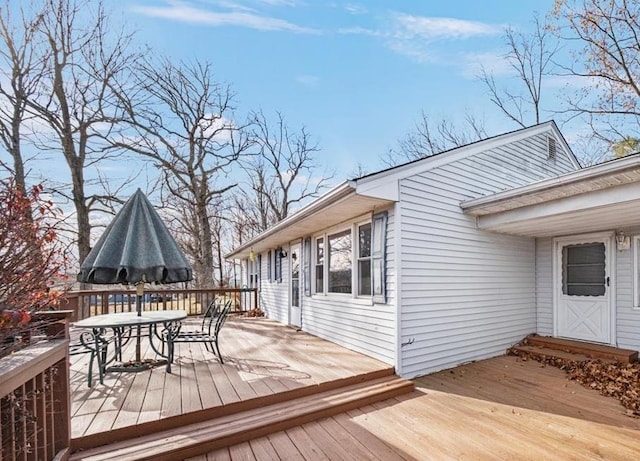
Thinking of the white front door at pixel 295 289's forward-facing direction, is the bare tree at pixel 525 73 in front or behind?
behind

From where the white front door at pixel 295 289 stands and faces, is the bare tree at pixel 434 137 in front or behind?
behind

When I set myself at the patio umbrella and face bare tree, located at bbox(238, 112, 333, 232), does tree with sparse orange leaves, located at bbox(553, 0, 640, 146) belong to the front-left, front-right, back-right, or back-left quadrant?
front-right

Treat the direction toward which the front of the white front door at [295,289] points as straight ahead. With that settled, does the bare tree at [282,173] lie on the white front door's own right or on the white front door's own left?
on the white front door's own right

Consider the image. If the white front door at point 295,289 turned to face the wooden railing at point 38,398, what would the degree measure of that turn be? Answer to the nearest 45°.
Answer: approximately 45° to its left

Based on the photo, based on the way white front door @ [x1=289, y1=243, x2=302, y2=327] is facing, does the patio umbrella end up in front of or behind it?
in front

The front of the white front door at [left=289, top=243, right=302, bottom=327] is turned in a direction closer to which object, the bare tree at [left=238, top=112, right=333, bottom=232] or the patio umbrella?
the patio umbrella

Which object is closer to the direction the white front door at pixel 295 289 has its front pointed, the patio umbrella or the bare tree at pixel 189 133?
the patio umbrella

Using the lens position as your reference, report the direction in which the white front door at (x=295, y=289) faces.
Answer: facing the viewer and to the left of the viewer
